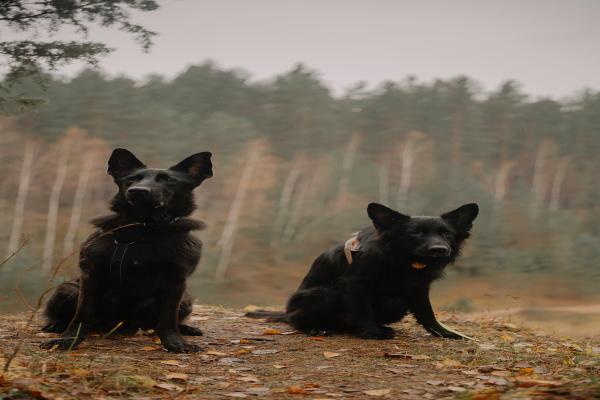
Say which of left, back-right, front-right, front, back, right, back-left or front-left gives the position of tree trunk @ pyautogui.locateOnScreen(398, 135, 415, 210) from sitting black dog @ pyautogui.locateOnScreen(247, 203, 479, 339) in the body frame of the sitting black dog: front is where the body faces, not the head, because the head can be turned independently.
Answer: back-left

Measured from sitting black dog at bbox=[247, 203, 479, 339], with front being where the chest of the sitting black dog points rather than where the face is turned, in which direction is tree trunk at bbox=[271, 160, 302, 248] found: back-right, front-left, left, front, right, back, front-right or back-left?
back-left

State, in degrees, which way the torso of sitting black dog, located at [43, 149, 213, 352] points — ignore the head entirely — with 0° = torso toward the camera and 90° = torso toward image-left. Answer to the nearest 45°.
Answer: approximately 0°

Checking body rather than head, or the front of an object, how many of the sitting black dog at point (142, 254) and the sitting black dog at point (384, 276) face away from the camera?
0

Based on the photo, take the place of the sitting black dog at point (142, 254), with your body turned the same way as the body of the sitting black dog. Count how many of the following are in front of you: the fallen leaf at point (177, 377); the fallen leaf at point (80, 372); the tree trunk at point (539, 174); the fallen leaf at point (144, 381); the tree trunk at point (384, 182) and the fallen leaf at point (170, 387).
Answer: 4

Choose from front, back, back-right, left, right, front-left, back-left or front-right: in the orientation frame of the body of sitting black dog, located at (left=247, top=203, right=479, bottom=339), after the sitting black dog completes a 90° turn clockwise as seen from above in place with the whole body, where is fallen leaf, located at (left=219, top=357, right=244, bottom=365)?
front
